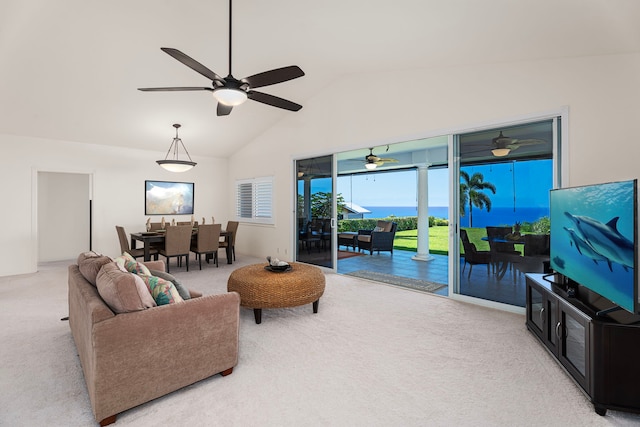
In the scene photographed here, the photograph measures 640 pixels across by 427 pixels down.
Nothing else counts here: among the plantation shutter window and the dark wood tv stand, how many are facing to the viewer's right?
0

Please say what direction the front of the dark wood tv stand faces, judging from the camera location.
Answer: facing the viewer and to the left of the viewer

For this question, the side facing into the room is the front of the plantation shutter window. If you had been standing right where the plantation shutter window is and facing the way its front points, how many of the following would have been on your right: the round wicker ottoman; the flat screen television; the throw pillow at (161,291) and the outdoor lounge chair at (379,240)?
0

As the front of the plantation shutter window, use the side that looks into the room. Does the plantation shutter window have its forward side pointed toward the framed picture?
no

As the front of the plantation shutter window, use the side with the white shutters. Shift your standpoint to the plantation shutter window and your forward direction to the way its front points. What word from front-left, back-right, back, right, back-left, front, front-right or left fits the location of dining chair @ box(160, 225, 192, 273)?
front

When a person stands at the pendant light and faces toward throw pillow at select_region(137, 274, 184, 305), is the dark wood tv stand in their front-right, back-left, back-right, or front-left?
front-left

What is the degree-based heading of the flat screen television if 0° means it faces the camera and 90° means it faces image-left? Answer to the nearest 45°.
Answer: approximately 45°

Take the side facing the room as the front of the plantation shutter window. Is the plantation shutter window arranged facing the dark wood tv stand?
no

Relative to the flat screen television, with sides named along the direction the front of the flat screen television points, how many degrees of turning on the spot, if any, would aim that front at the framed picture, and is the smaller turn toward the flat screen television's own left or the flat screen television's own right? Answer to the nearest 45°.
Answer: approximately 45° to the flat screen television's own right

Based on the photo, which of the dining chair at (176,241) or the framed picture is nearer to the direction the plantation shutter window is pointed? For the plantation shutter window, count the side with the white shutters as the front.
the dining chair

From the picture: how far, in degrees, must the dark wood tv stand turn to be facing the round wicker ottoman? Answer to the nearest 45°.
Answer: approximately 45° to its right

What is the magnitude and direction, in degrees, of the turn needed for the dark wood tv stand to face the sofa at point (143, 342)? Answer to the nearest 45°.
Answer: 0° — it already faces it

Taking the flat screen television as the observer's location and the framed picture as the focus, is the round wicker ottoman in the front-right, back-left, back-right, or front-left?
front-left

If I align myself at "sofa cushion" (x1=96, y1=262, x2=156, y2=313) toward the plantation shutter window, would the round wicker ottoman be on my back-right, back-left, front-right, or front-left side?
front-right

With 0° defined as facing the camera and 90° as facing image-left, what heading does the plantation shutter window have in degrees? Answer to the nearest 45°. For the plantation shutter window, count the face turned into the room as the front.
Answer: approximately 45°

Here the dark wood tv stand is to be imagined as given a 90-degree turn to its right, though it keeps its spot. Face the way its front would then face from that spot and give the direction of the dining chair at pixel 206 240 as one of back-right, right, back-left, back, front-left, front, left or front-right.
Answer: front-left

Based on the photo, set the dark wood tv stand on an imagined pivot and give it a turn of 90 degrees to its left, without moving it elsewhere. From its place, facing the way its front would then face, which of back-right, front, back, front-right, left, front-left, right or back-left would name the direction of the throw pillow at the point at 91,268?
right

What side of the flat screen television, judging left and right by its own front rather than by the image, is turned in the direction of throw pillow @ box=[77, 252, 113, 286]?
front

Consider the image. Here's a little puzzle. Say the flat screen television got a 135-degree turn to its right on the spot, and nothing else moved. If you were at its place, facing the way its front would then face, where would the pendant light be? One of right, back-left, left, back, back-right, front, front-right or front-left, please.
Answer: left
